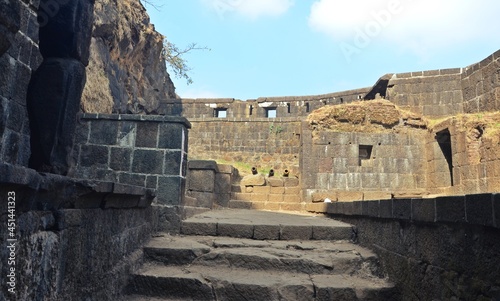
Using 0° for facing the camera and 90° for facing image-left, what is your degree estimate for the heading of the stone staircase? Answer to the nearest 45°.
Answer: approximately 0°

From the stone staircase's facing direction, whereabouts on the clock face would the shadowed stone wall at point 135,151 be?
The shadowed stone wall is roughly at 4 o'clock from the stone staircase.

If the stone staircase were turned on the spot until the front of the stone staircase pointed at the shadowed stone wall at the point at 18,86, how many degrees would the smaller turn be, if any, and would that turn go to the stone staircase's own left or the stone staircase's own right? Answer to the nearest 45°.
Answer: approximately 45° to the stone staircase's own right

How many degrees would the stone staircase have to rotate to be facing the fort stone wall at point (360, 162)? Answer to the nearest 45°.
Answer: approximately 180°

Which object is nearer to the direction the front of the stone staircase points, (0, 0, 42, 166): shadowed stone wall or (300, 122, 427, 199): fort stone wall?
the shadowed stone wall
